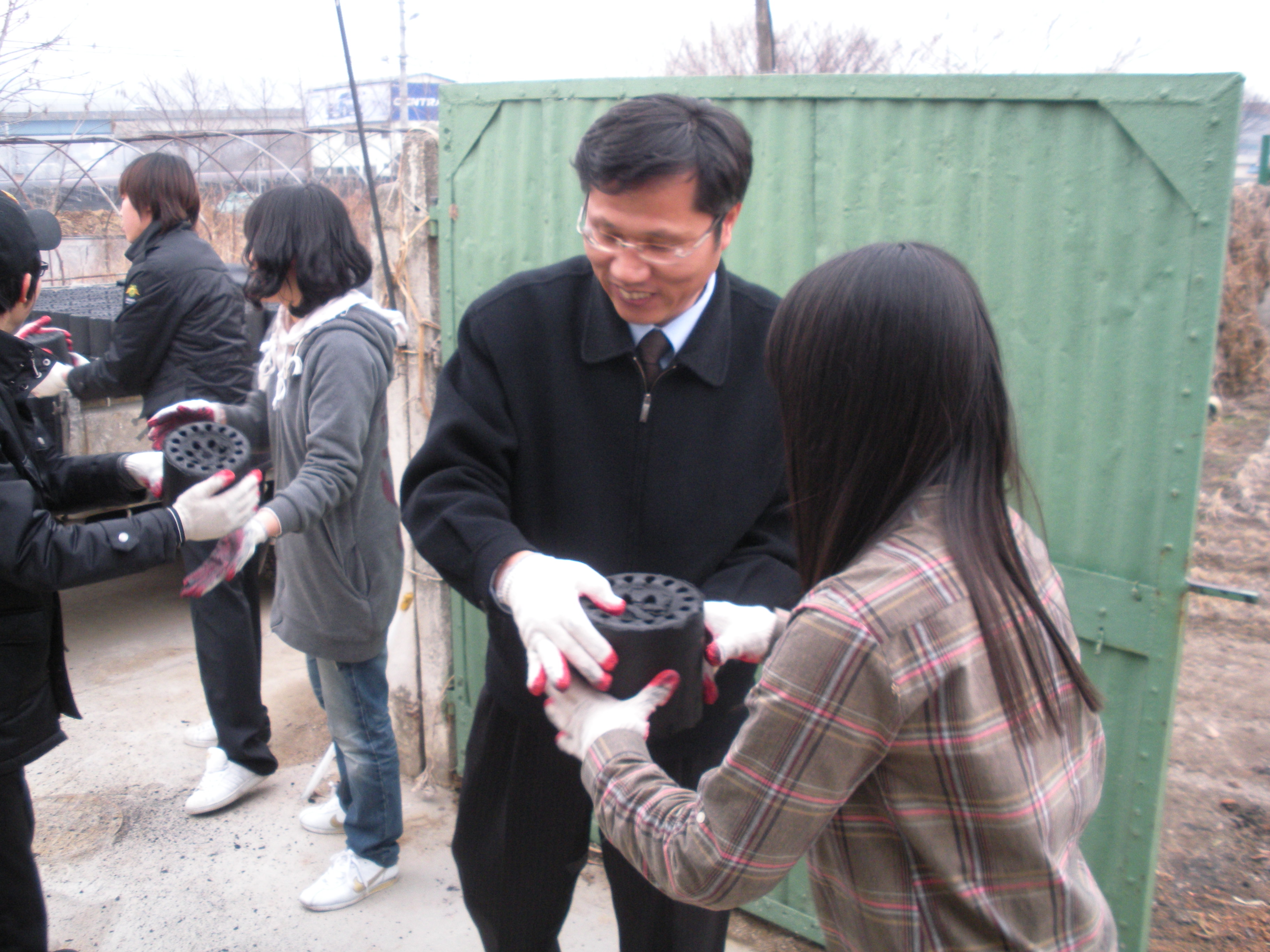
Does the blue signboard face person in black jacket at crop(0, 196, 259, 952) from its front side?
yes

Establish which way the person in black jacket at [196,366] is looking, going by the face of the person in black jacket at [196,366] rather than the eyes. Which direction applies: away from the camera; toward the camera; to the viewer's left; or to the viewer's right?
to the viewer's left

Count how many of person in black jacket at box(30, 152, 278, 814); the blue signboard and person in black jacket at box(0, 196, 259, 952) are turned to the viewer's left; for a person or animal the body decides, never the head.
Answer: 1

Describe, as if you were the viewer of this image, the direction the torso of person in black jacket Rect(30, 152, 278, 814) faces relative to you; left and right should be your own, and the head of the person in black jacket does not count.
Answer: facing to the left of the viewer

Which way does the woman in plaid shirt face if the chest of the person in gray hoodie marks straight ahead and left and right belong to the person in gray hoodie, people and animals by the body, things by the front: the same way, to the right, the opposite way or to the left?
to the right

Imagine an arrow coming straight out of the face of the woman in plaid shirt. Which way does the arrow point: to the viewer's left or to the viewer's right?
to the viewer's left

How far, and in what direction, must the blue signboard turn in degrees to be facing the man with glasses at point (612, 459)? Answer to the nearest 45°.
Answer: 0° — it already faces them

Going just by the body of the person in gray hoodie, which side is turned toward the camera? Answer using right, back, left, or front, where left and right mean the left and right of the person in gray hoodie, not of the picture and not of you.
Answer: left

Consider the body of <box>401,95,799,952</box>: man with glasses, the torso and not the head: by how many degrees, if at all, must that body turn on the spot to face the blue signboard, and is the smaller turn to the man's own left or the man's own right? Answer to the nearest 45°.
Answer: approximately 180°

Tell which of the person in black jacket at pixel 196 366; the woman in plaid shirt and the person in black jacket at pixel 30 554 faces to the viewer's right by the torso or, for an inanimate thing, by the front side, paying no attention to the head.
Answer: the person in black jacket at pixel 30 554

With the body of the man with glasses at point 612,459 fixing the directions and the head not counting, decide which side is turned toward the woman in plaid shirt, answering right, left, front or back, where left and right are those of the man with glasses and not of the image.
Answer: front

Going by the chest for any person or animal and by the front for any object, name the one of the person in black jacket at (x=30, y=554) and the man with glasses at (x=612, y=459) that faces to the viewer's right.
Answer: the person in black jacket

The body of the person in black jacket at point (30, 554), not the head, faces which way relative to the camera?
to the viewer's right
